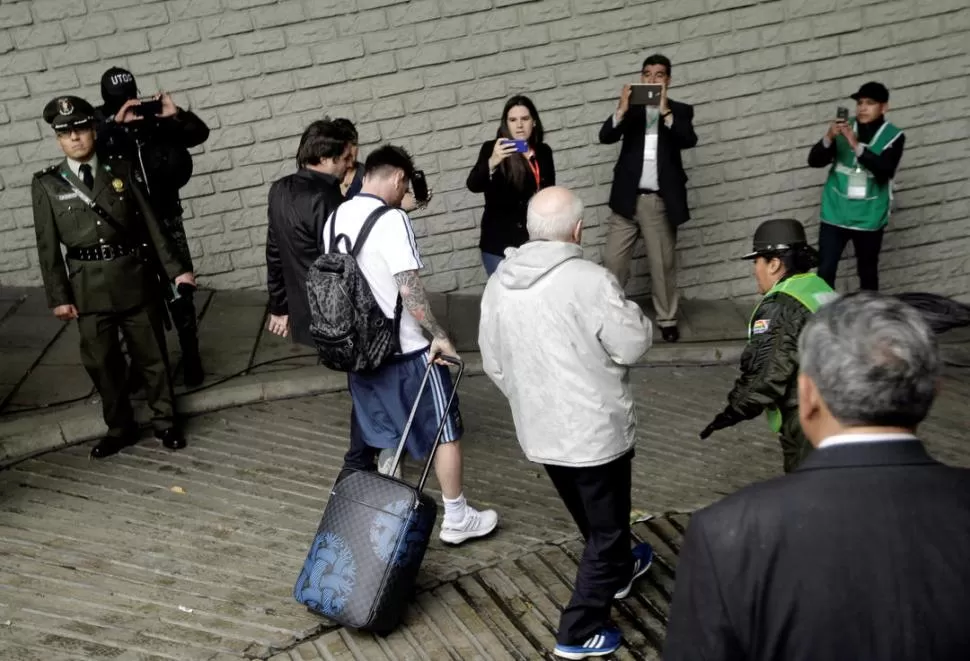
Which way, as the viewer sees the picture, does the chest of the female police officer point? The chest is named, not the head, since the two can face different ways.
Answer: to the viewer's left

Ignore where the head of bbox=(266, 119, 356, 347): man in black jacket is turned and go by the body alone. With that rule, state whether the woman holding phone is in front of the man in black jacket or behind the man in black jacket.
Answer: in front

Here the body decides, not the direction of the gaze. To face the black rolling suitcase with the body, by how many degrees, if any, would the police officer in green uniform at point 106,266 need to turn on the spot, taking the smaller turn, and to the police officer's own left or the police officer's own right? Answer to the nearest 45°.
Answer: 0° — they already face it

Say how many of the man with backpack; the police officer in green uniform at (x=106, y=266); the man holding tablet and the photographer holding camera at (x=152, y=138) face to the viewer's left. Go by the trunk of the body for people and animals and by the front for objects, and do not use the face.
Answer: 0

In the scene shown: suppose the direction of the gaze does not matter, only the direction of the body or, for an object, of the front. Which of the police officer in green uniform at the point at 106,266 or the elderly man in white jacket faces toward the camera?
the police officer in green uniform

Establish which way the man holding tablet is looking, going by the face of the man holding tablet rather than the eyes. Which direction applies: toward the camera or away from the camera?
toward the camera

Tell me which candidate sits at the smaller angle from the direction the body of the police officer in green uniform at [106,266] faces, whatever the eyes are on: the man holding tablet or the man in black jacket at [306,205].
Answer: the man in black jacket

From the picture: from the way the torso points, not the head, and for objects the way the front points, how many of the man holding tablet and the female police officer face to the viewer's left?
1

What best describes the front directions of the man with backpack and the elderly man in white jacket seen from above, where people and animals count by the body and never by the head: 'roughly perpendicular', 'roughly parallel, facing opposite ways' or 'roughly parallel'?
roughly parallel

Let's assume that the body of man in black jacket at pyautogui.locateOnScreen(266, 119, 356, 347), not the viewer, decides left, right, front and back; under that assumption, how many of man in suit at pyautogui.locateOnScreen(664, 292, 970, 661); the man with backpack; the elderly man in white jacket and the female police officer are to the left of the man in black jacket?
0

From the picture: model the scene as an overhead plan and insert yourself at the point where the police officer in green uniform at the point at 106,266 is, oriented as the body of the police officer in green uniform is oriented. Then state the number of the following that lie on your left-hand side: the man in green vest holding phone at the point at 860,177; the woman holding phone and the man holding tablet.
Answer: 3

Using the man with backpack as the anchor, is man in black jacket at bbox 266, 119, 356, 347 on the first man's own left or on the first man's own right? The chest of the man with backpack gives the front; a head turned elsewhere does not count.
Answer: on the first man's own left

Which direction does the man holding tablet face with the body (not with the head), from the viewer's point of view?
toward the camera

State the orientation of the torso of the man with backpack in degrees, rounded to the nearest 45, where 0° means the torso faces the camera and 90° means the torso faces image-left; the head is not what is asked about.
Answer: approximately 225°
